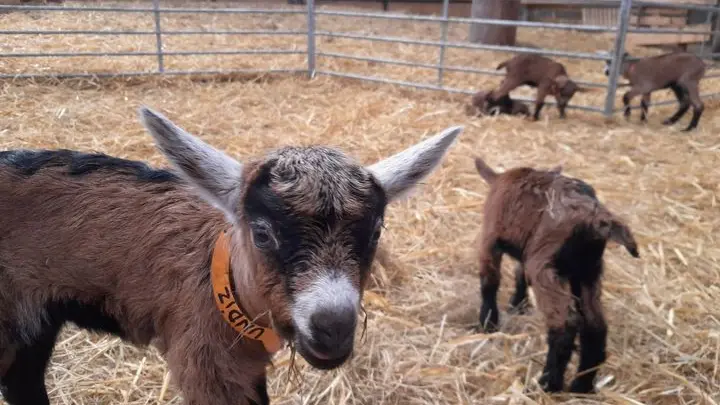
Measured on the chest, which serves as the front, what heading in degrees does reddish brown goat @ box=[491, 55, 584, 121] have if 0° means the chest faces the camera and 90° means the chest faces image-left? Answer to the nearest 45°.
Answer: approximately 315°

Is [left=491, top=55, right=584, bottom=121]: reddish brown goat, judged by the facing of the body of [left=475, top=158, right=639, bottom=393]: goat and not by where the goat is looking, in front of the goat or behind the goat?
in front

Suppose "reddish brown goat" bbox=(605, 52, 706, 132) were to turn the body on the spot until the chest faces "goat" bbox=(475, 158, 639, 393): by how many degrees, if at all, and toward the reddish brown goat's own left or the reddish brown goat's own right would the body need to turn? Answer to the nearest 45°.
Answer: approximately 90° to the reddish brown goat's own left

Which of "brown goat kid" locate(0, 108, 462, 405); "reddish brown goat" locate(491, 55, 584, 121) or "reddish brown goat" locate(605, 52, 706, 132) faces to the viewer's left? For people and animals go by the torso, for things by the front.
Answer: "reddish brown goat" locate(605, 52, 706, 132)

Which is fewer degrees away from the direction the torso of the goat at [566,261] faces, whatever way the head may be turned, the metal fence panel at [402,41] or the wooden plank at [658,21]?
the metal fence panel

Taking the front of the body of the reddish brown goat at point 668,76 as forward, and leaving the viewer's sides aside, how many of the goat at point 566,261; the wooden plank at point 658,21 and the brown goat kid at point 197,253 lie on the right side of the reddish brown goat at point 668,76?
1

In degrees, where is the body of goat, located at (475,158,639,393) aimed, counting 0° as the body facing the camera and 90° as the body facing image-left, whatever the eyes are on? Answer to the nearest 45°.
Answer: approximately 135°

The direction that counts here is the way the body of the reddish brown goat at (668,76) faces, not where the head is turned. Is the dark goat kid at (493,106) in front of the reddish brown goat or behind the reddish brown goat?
in front

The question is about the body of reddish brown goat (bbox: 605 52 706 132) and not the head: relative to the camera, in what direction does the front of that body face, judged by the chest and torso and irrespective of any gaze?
to the viewer's left

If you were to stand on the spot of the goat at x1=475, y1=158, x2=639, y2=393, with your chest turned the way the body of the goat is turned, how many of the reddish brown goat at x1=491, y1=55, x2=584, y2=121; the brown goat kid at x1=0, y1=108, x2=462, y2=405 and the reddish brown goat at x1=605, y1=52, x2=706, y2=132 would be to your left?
1

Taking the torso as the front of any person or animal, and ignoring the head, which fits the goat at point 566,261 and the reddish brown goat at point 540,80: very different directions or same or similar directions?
very different directions

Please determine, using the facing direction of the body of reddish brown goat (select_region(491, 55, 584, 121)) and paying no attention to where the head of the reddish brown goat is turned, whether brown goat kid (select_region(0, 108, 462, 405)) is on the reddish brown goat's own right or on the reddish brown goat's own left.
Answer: on the reddish brown goat's own right

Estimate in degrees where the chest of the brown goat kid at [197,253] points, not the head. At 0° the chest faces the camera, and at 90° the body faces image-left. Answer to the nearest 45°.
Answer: approximately 315°

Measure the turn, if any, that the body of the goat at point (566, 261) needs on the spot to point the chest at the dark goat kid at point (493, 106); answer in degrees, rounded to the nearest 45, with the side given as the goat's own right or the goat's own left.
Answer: approximately 45° to the goat's own right
